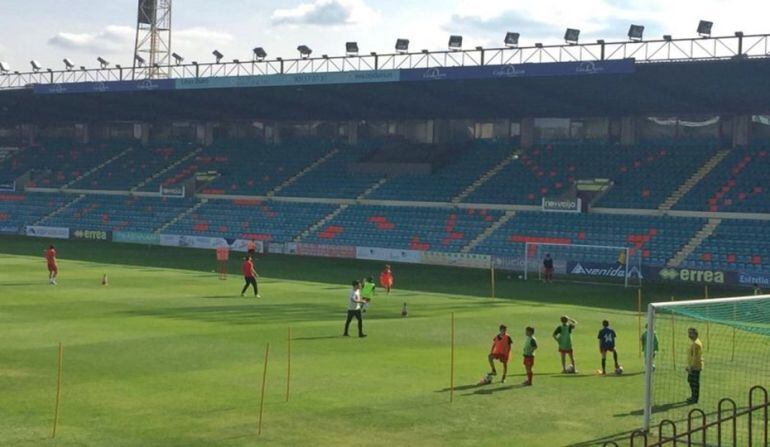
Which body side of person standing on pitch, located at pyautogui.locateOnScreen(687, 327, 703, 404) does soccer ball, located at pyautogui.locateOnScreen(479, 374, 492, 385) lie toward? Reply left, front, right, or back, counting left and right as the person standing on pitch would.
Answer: front

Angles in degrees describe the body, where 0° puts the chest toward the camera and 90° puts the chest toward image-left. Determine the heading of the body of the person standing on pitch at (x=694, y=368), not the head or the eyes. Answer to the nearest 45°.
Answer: approximately 90°

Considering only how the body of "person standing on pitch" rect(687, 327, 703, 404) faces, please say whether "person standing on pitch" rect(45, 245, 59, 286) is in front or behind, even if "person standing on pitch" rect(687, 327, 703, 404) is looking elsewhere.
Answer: in front

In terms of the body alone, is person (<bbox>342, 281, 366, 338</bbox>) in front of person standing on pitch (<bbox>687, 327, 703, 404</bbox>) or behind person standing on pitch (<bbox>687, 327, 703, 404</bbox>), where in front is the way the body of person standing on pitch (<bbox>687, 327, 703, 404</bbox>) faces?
in front

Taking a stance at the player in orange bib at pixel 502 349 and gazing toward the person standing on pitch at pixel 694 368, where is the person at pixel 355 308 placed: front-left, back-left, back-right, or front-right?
back-left
